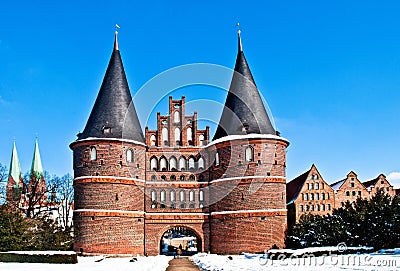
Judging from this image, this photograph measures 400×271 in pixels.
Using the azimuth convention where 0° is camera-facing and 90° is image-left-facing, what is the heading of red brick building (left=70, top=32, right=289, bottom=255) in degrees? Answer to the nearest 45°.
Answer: approximately 0°
